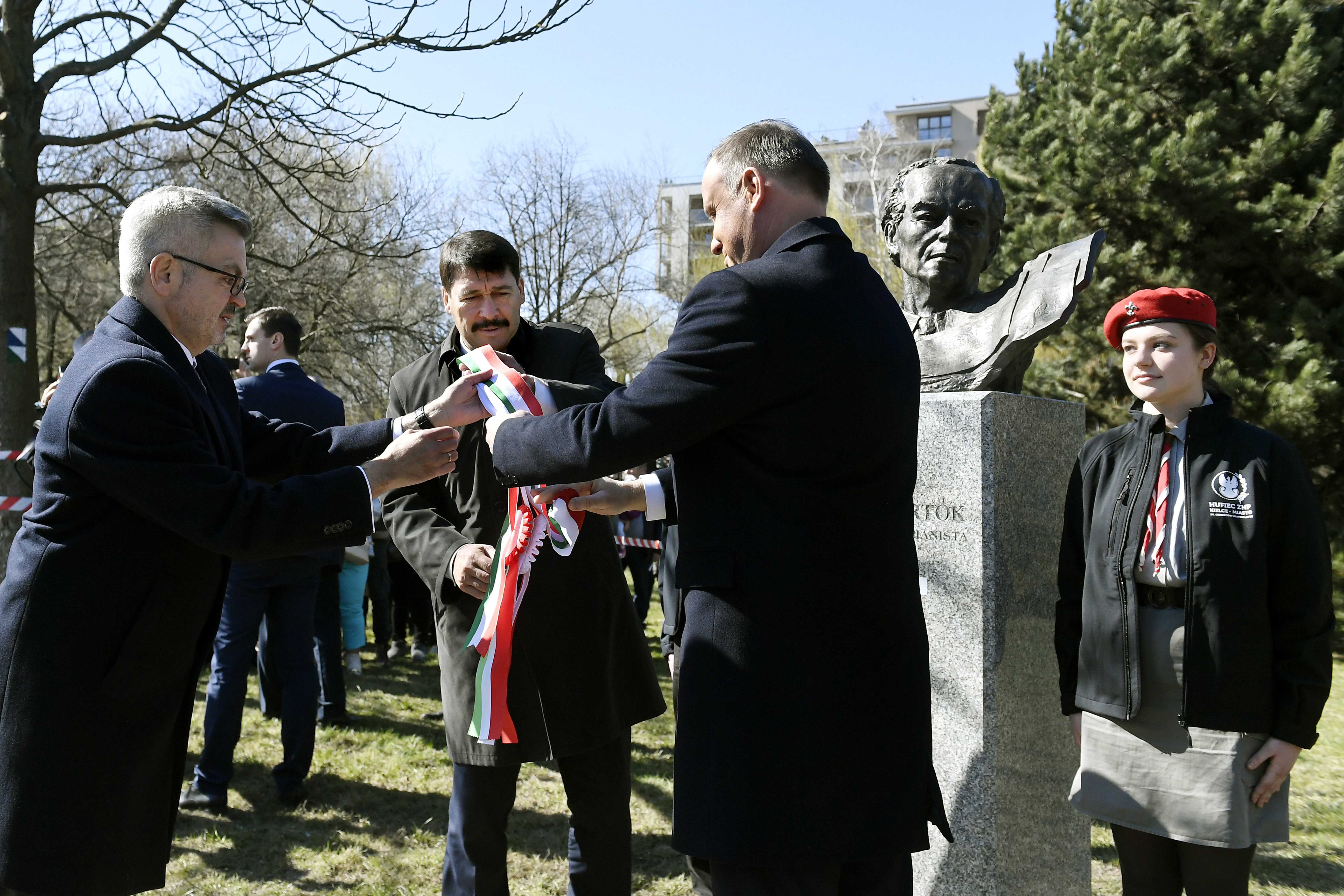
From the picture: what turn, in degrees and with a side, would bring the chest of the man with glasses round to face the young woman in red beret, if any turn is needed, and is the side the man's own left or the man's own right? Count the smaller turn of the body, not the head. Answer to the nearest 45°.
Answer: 0° — they already face them

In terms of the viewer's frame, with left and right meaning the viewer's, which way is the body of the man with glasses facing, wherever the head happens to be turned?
facing to the right of the viewer

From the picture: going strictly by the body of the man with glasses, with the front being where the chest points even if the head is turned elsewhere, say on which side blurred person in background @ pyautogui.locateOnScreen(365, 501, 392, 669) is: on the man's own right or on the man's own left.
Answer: on the man's own left

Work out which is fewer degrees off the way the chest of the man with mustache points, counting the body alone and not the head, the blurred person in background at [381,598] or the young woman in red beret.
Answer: the young woman in red beret

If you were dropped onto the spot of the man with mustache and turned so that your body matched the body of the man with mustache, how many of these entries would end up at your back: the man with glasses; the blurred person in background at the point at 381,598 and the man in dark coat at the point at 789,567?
1

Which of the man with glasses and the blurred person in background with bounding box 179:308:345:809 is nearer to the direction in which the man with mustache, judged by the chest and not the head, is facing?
the man with glasses

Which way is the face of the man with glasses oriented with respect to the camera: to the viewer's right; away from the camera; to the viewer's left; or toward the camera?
to the viewer's right

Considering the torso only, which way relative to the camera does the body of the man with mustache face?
toward the camera

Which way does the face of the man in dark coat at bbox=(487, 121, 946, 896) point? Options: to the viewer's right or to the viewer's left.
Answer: to the viewer's left

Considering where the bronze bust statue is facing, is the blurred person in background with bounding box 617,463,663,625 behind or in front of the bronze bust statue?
behind

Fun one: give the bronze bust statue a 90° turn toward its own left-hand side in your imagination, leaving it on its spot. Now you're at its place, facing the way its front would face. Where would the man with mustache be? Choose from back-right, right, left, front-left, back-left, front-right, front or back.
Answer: back-right
